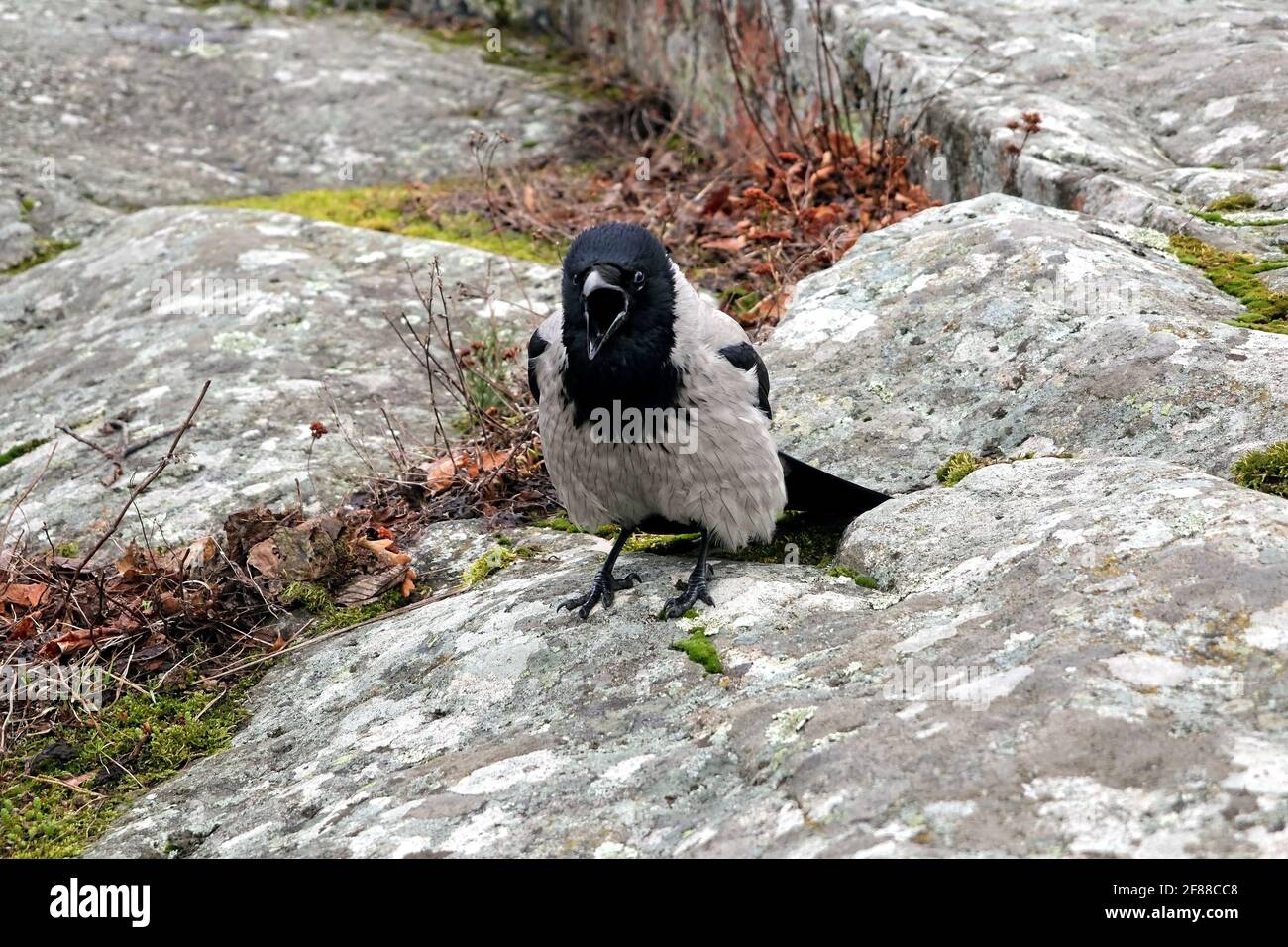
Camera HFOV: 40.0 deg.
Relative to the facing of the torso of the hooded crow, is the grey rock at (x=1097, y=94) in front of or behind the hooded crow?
behind

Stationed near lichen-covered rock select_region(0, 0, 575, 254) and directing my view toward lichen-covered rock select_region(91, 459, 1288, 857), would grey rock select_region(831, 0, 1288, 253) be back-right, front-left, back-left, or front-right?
front-left

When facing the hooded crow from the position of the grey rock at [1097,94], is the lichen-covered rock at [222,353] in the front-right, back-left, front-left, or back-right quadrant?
front-right

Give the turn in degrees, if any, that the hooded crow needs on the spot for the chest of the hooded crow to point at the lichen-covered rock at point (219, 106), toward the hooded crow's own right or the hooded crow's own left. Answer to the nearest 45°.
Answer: approximately 90° to the hooded crow's own right

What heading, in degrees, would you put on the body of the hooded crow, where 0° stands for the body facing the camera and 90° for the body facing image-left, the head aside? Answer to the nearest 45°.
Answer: approximately 45°

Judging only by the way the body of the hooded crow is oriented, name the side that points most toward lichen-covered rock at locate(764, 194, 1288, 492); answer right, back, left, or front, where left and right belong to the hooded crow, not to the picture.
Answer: back

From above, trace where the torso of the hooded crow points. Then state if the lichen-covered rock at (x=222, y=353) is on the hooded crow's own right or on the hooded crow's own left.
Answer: on the hooded crow's own right

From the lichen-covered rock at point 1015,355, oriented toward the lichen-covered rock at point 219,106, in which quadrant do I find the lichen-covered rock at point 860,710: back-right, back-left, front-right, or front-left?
back-left
